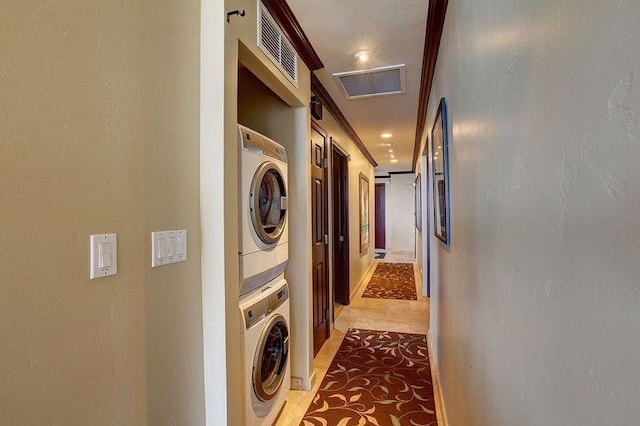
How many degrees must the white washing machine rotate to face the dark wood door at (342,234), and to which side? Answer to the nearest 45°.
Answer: approximately 90° to its left

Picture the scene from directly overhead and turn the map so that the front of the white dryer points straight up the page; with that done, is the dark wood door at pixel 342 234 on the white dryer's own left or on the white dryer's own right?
on the white dryer's own left

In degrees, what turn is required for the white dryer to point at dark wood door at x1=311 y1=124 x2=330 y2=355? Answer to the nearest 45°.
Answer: approximately 90° to its left

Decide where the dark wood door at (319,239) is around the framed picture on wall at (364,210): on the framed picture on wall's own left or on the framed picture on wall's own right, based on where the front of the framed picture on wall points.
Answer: on the framed picture on wall's own right

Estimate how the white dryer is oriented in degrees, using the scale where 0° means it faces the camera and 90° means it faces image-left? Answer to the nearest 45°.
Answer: approximately 315°

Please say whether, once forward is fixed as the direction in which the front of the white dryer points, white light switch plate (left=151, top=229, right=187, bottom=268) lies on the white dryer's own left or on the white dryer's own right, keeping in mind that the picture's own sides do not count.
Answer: on the white dryer's own right

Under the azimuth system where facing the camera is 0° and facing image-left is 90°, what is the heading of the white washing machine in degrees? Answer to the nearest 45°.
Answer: approximately 315°

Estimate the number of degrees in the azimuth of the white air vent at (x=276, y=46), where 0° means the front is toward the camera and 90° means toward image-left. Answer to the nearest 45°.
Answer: approximately 315°

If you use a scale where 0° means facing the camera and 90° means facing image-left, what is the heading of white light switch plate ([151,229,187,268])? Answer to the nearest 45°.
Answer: approximately 315°

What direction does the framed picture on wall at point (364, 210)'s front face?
to the viewer's right
